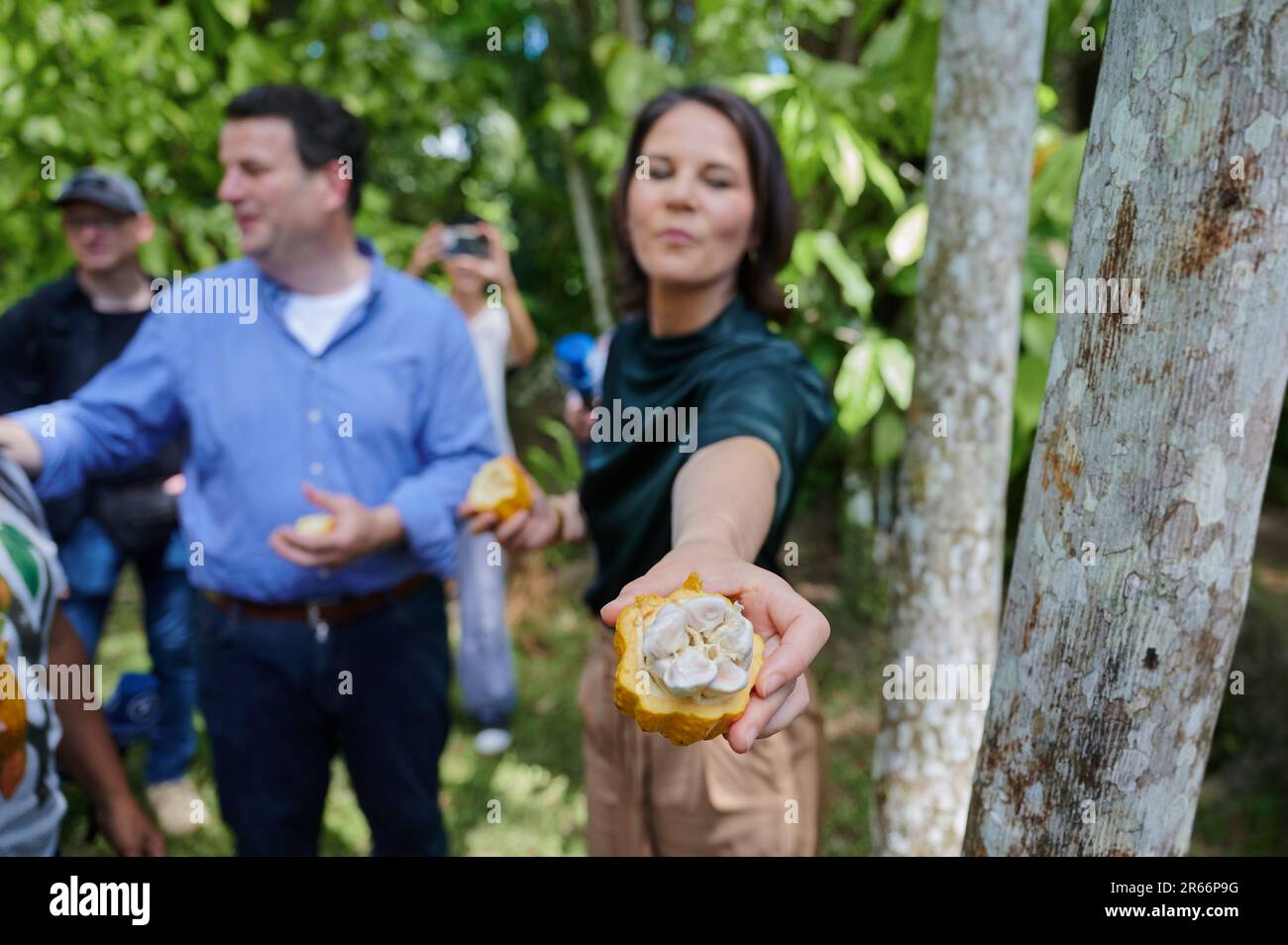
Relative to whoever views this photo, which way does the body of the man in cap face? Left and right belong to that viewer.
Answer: facing the viewer

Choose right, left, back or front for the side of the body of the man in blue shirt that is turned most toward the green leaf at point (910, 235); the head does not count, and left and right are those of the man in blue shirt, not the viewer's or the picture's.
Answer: left

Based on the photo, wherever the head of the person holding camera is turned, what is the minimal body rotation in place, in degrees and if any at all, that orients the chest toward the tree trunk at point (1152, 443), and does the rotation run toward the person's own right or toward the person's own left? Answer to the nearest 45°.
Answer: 0° — they already face it

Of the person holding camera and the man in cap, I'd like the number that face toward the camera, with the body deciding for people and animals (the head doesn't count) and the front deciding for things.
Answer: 2

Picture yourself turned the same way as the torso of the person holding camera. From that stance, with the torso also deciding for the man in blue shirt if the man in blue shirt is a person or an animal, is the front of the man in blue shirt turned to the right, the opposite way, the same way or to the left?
the same way

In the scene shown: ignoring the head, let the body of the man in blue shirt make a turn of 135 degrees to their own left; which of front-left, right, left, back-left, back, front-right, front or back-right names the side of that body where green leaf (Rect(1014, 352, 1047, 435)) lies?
front-right

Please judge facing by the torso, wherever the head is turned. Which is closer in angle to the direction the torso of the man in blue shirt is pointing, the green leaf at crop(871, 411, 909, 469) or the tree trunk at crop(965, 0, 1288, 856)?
the tree trunk

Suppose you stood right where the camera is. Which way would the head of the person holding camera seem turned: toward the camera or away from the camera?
toward the camera

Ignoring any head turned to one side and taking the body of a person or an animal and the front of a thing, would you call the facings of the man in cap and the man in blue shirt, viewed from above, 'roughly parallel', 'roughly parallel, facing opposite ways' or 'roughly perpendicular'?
roughly parallel

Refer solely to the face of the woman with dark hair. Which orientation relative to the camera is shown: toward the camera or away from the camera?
toward the camera

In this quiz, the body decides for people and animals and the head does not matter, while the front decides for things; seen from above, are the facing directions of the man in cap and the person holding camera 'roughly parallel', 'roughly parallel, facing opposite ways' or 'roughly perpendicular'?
roughly parallel

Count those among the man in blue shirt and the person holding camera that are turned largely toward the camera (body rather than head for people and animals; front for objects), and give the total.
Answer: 2

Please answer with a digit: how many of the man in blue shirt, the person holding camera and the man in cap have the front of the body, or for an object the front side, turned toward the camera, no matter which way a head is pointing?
3

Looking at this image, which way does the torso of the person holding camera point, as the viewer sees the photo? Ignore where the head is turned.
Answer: toward the camera
